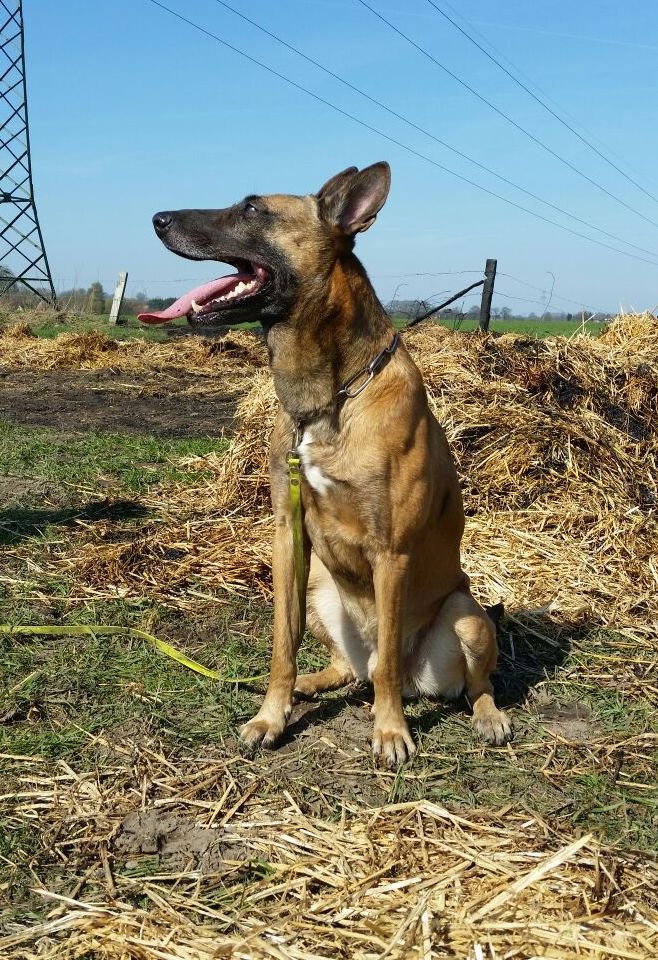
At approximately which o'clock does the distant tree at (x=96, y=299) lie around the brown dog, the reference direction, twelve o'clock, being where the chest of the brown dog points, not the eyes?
The distant tree is roughly at 4 o'clock from the brown dog.

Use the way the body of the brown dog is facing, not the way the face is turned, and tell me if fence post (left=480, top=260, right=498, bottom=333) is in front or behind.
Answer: behind

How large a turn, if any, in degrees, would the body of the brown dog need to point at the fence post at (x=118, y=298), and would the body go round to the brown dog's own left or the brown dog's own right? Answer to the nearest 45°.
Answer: approximately 135° to the brown dog's own right

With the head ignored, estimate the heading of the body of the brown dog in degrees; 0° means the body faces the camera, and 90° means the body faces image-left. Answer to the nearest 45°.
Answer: approximately 45°
